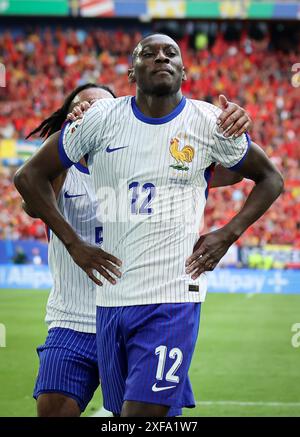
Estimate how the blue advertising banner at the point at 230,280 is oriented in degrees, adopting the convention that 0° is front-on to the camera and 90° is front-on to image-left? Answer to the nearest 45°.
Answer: approximately 0°
